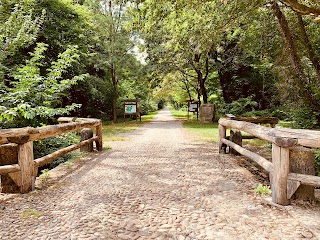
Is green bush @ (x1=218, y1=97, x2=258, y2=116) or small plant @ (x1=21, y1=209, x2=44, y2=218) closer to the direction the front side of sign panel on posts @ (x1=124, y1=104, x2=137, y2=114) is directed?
the small plant

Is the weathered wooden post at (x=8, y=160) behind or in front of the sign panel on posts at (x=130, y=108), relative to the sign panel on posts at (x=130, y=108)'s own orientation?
in front

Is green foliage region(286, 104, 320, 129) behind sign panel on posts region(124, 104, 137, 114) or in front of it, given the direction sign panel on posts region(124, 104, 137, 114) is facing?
in front

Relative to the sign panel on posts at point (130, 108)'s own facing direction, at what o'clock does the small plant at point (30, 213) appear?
The small plant is roughly at 12 o'clock from the sign panel on posts.

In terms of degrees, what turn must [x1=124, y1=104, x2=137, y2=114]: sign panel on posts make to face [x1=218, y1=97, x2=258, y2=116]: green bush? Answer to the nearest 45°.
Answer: approximately 90° to its left

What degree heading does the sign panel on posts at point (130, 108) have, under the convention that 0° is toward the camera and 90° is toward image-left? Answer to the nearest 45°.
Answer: approximately 0°

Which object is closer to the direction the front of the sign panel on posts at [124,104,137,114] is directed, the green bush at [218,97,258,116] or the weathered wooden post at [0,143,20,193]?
the weathered wooden post

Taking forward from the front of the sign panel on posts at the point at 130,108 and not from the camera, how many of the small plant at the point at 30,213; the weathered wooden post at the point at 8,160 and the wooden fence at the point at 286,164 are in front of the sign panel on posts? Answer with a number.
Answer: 3

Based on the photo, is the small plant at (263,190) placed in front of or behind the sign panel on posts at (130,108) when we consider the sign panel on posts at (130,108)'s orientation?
in front
